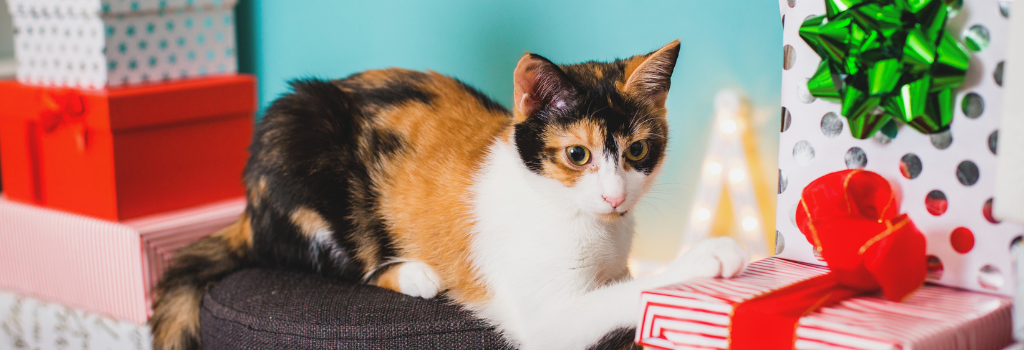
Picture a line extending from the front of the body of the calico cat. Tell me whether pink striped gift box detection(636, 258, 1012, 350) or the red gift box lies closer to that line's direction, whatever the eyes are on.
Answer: the pink striped gift box

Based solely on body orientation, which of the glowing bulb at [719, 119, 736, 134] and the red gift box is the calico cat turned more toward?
the glowing bulb

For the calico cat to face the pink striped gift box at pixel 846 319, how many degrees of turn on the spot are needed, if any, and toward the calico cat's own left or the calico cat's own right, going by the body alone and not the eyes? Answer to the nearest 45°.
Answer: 0° — it already faces it

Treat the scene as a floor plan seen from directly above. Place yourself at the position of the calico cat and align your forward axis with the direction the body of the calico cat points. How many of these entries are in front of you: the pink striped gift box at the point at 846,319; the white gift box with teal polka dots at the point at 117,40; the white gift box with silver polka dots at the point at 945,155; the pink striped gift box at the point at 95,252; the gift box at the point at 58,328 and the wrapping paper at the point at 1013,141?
3

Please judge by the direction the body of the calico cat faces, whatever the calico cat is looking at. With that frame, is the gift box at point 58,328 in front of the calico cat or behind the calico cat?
behind

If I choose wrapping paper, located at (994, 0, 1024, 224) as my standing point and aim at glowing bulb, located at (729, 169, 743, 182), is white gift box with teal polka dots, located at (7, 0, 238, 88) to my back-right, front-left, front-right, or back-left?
front-left

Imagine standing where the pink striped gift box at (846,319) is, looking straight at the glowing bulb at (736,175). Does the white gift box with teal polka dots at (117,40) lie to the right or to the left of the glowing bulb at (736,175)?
left

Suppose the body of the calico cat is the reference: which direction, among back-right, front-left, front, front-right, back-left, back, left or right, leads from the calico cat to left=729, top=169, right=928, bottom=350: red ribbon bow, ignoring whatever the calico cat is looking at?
front

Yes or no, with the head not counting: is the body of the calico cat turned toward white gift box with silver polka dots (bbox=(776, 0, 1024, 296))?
yes

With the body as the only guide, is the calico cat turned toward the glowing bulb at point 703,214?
no

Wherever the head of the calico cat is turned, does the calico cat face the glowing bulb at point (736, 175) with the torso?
no

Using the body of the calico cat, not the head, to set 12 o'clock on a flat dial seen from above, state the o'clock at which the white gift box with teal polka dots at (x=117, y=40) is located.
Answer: The white gift box with teal polka dots is roughly at 6 o'clock from the calico cat.

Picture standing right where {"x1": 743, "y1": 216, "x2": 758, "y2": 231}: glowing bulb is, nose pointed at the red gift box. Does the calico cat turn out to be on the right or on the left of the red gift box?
left

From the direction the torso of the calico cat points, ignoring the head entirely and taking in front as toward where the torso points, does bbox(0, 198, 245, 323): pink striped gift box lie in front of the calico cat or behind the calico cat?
behind

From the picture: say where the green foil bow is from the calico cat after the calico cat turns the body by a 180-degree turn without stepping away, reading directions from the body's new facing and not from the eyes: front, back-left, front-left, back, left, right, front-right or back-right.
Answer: back

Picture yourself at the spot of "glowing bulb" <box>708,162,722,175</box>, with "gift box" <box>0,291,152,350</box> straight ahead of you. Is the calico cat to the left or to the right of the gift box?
left

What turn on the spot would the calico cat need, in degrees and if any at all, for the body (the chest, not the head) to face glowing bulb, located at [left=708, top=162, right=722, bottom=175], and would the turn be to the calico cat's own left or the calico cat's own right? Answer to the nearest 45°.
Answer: approximately 90° to the calico cat's own left

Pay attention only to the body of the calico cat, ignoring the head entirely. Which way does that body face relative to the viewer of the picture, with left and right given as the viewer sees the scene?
facing the viewer and to the right of the viewer
